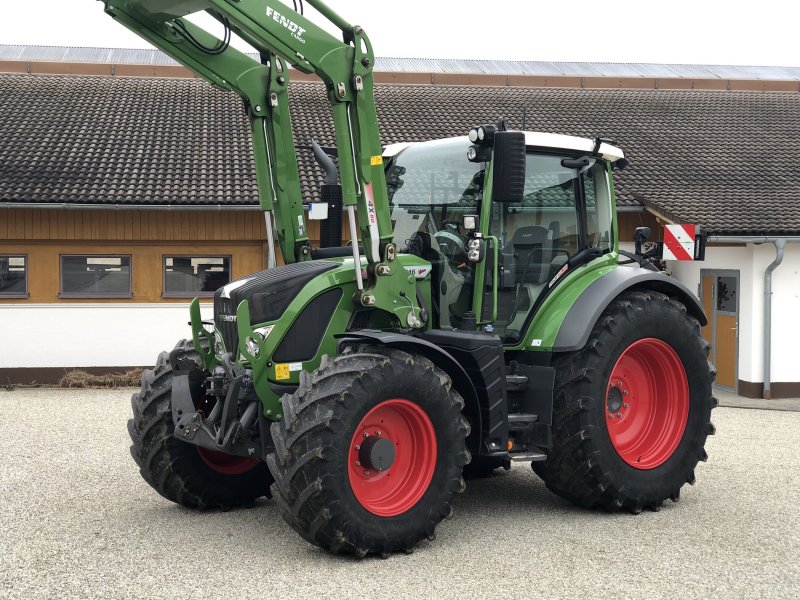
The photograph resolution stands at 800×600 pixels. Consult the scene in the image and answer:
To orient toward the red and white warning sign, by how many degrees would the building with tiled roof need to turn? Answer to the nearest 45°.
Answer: approximately 45° to its left

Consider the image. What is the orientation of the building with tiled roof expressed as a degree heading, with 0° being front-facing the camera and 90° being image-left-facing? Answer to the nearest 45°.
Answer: approximately 0°

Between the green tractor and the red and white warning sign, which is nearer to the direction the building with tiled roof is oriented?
the green tractor

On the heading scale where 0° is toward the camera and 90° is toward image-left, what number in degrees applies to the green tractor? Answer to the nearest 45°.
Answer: approximately 45°

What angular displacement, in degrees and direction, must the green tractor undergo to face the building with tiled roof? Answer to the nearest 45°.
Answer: approximately 135° to its right
